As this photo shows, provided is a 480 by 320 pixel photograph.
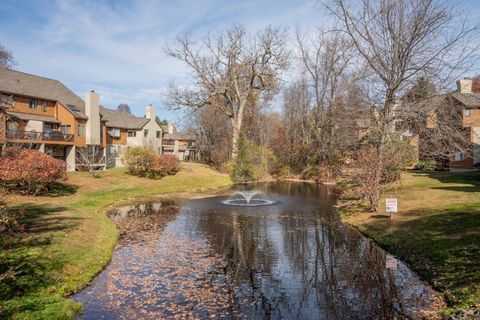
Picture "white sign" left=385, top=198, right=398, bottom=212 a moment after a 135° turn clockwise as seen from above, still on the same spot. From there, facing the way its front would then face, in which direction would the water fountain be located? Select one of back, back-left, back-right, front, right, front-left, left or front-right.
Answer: front

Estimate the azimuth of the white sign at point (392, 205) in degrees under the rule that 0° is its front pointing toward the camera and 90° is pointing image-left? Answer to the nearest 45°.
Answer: approximately 0°

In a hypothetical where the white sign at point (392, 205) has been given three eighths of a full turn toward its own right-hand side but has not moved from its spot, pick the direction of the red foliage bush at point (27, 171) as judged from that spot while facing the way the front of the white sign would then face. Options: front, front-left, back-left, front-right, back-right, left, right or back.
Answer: front-left

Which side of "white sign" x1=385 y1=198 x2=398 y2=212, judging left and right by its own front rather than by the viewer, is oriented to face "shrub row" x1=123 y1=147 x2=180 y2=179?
right

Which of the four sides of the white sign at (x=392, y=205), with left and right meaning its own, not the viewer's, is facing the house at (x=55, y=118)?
right

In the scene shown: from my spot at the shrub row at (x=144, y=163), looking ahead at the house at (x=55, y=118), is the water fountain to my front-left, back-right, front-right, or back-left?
back-left

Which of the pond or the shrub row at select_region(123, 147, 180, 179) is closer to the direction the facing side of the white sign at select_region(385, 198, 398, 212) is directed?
the pond
